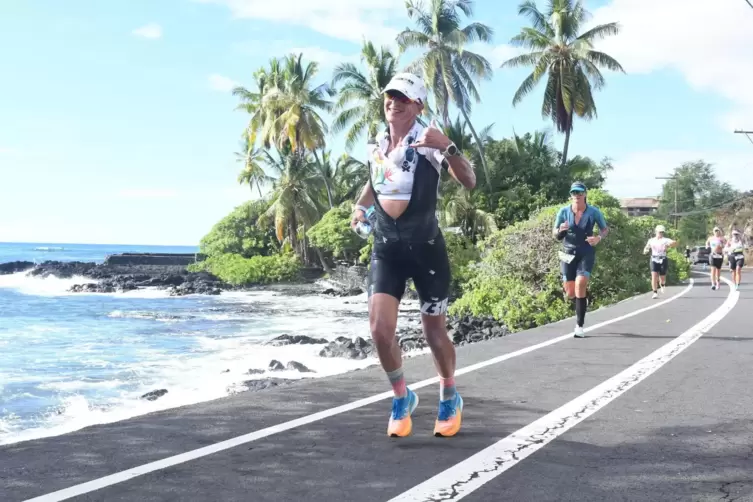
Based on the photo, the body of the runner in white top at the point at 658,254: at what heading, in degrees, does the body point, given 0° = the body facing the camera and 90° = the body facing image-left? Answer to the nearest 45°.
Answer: approximately 0°

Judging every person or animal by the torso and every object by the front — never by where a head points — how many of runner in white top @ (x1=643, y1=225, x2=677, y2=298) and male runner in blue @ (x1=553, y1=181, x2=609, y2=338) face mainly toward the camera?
2

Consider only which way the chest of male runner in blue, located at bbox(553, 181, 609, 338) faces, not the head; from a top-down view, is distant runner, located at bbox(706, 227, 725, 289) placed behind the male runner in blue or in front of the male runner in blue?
behind

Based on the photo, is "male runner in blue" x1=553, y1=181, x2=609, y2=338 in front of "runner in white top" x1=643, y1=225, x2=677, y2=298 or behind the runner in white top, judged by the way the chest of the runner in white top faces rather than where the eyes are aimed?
in front

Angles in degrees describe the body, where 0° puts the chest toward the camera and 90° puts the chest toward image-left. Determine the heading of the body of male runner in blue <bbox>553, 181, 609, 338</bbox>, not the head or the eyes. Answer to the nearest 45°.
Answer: approximately 0°
